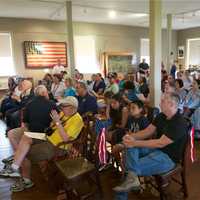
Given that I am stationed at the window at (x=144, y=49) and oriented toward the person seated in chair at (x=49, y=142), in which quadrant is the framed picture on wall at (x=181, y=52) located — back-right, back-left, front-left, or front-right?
back-left

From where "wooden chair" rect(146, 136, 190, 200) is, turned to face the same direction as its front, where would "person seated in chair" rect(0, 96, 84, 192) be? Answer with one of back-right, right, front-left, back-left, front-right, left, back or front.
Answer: front

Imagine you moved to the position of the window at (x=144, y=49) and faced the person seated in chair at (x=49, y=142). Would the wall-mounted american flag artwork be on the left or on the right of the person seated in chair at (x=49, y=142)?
right

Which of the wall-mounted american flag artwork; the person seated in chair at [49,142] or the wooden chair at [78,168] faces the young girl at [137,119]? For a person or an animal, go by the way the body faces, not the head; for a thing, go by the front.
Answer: the wall-mounted american flag artwork

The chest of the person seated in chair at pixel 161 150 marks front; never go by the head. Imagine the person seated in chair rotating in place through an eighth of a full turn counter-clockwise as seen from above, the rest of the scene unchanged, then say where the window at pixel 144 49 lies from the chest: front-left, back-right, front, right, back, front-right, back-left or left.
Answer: back-right

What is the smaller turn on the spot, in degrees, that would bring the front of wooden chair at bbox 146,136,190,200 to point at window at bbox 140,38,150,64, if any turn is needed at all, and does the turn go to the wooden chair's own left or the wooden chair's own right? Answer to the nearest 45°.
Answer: approximately 90° to the wooden chair's own right

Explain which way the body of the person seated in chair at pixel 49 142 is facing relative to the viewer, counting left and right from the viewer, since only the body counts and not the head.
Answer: facing to the left of the viewer

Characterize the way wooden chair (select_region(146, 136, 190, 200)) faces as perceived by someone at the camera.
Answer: facing to the left of the viewer
